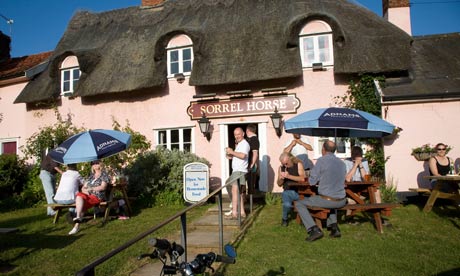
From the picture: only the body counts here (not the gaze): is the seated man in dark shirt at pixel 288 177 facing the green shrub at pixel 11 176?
no

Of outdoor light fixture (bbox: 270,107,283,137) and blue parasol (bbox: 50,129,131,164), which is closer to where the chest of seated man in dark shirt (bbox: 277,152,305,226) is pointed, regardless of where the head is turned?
the blue parasol

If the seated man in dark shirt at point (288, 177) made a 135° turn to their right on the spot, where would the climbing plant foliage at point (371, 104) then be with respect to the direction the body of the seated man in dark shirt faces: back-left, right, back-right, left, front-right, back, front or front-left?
front-right

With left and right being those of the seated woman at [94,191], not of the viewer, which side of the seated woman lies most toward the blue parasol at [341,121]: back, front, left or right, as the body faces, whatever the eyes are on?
left

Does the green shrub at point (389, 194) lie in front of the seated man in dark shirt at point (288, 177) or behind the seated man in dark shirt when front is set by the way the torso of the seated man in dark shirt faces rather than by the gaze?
behind

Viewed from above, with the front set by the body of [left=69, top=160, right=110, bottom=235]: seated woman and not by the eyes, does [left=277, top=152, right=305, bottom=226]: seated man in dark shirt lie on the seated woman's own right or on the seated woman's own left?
on the seated woman's own left

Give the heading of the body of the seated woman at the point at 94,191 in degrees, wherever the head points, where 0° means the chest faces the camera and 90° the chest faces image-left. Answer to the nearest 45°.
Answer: approximately 45°

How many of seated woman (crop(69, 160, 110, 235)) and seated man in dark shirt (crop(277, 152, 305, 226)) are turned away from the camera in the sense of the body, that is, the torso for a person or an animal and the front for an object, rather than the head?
0

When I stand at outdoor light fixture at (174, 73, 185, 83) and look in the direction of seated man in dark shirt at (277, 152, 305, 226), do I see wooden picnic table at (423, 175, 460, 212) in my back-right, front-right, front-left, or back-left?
front-left
